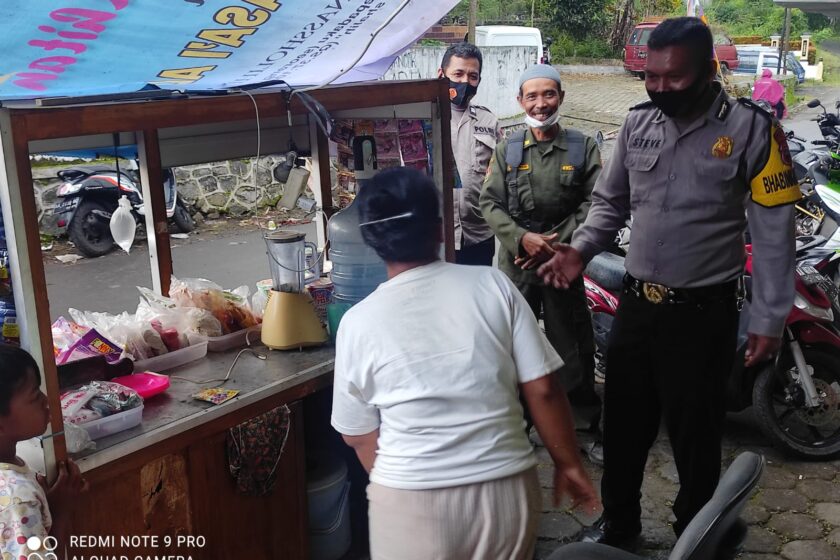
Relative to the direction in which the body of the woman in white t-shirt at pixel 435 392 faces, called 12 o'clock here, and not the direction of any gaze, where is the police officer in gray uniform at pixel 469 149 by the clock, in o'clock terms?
The police officer in gray uniform is roughly at 12 o'clock from the woman in white t-shirt.

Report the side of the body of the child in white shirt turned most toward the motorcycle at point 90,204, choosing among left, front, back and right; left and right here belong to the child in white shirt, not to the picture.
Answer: left

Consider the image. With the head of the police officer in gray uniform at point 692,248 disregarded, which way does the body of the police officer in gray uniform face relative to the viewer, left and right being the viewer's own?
facing the viewer and to the left of the viewer

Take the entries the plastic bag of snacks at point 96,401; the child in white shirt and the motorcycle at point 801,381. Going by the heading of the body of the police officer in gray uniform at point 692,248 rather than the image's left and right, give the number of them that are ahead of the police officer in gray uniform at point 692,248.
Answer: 2

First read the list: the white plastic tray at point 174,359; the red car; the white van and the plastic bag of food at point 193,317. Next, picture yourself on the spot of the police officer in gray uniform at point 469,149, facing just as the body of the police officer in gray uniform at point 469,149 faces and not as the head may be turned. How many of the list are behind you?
2

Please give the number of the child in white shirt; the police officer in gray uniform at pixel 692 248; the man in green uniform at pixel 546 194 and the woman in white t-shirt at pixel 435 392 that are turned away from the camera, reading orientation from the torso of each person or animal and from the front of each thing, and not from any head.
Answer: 1

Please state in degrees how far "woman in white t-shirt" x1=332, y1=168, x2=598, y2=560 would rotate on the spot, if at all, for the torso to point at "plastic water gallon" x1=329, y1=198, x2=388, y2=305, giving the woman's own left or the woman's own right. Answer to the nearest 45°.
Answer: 0° — they already face it

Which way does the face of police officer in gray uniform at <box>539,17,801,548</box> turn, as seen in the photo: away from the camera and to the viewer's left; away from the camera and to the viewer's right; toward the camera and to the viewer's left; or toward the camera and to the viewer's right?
toward the camera and to the viewer's left

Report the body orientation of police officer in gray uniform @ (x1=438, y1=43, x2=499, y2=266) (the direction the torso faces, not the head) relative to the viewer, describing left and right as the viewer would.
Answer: facing the viewer

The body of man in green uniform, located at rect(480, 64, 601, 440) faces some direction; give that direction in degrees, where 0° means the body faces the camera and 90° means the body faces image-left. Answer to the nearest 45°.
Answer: approximately 0°

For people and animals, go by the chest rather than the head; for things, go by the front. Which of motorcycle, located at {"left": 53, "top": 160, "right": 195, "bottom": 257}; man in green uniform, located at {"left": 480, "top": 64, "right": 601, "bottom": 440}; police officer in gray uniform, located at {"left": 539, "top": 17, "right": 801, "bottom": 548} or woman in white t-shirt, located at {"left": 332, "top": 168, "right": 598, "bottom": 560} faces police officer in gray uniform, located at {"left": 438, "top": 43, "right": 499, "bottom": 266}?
the woman in white t-shirt

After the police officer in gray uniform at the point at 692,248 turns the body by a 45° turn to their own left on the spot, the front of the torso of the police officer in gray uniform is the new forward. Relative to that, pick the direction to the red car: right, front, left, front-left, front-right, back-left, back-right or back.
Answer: back

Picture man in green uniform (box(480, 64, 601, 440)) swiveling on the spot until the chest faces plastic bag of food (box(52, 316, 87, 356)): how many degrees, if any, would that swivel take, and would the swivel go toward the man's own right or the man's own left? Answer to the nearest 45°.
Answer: approximately 45° to the man's own right
